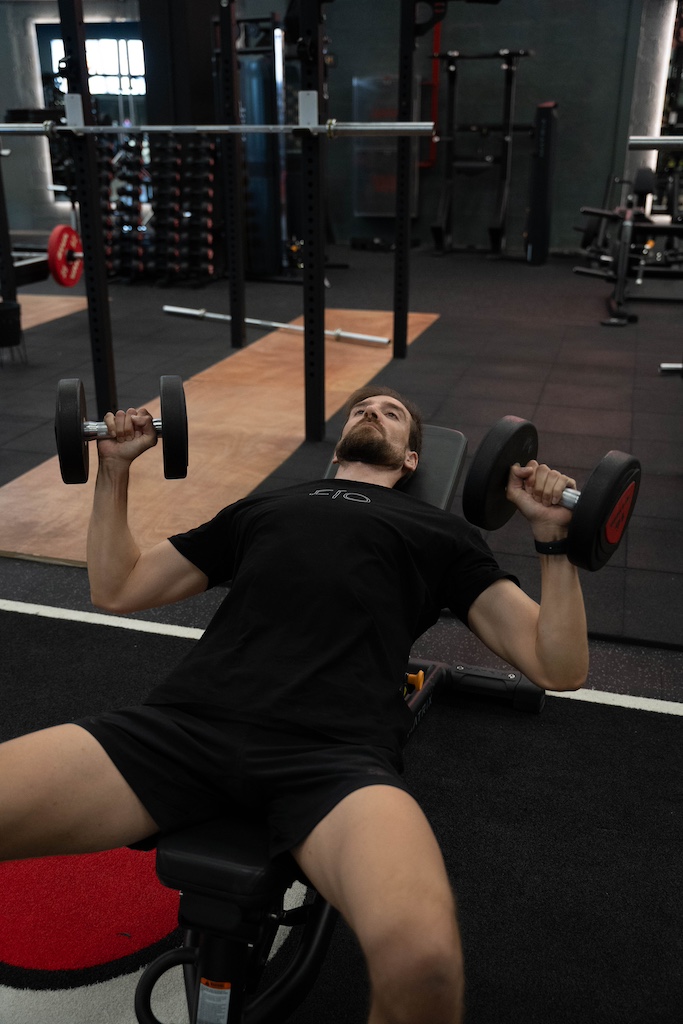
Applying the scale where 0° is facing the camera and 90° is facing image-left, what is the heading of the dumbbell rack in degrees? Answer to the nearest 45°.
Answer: approximately 0°

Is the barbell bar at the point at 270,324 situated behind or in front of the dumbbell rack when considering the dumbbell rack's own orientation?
in front

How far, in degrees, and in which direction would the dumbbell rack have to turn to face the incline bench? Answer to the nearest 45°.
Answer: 0° — it already faces it

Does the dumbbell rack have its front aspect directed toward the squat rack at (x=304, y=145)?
yes
